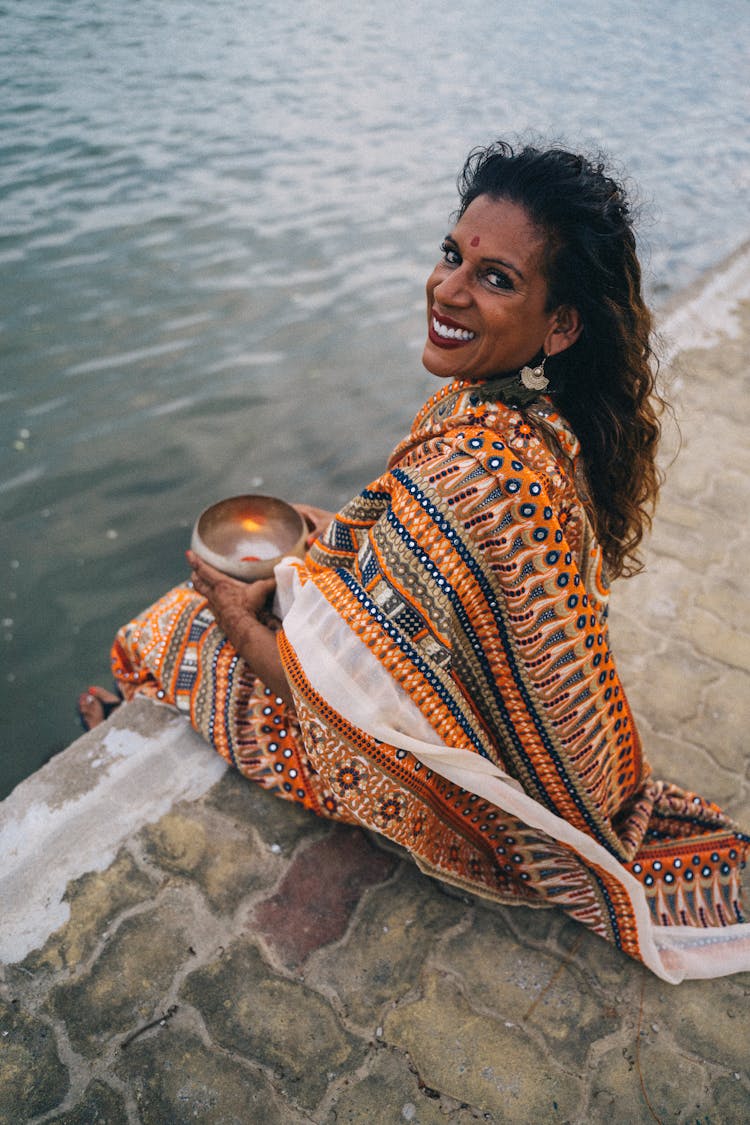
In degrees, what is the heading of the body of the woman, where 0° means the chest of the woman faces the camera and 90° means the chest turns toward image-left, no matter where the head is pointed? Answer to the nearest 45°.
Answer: approximately 90°
